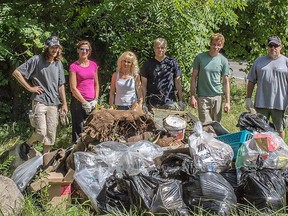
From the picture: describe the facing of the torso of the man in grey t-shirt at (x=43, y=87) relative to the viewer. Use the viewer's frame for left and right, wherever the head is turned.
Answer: facing the viewer and to the right of the viewer

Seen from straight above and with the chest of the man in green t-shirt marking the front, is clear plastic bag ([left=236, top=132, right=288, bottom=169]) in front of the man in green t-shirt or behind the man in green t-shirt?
in front

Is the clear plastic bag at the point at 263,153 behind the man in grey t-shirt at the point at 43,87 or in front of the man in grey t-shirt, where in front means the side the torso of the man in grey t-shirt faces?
in front

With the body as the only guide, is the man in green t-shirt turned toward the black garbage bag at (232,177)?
yes

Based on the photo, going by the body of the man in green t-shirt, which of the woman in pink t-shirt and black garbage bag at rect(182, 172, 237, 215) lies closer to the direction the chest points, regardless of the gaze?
the black garbage bag

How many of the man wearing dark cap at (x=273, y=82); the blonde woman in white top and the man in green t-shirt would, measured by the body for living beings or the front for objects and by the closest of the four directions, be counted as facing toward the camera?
3

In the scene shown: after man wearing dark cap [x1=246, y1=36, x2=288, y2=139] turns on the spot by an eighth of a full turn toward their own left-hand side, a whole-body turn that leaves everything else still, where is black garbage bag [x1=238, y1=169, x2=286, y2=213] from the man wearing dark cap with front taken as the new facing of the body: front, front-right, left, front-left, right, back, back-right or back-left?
front-right

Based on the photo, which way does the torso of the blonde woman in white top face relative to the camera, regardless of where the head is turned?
toward the camera
